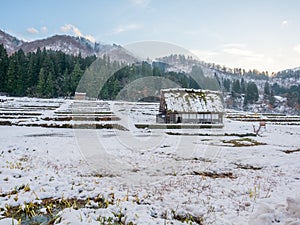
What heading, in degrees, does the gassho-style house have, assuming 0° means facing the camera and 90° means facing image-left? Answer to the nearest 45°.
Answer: approximately 0°
